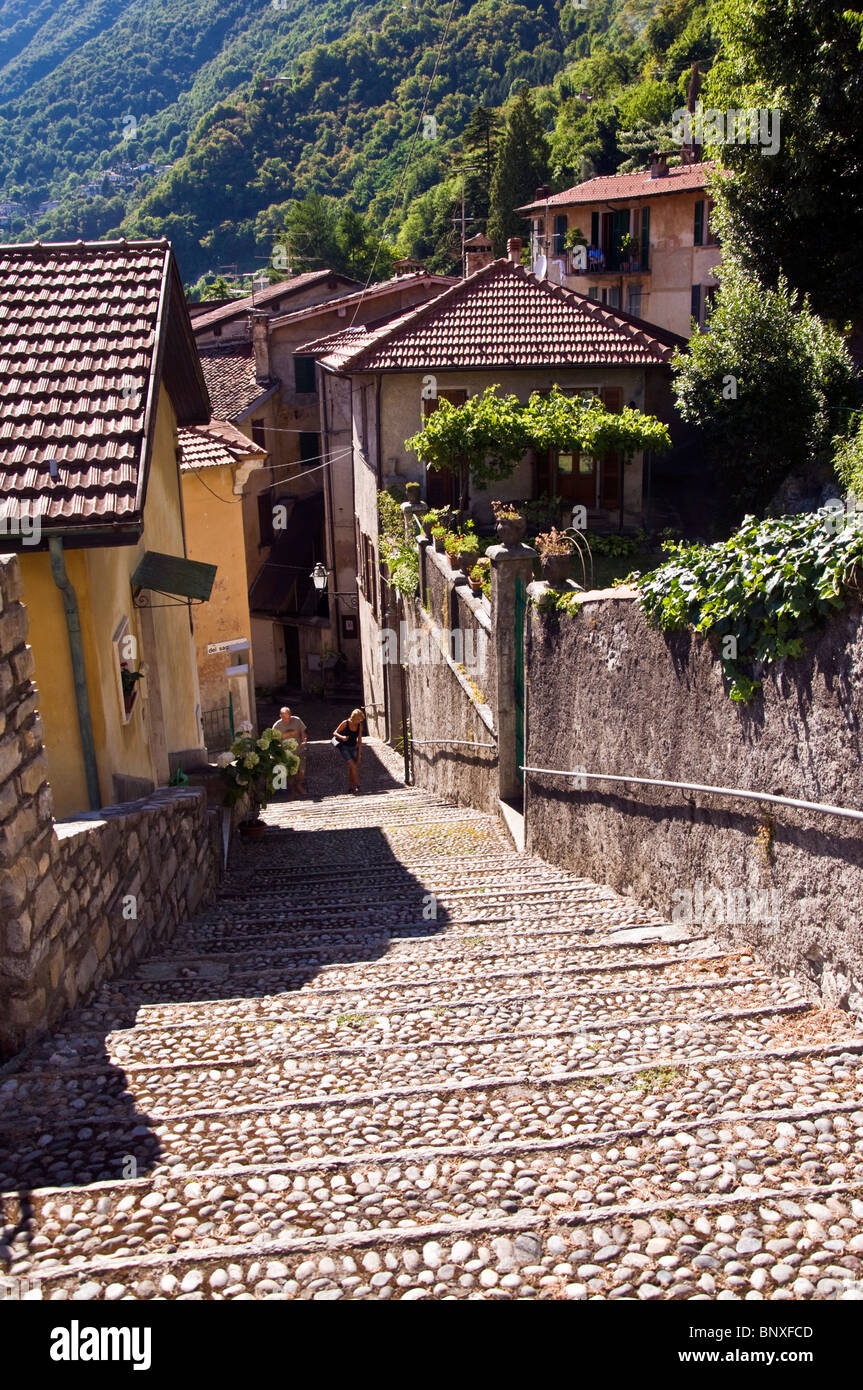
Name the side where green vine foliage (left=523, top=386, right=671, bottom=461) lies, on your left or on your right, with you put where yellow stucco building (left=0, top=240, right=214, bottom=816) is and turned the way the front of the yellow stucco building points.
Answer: on your left

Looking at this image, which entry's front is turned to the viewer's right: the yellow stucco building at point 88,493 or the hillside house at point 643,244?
the yellow stucco building

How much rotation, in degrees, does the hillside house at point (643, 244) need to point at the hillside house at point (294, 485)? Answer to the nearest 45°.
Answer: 0° — it already faces it

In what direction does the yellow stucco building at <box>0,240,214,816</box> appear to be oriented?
to the viewer's right

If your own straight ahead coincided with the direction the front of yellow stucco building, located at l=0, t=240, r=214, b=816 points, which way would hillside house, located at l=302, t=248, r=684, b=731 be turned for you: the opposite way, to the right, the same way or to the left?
to the right

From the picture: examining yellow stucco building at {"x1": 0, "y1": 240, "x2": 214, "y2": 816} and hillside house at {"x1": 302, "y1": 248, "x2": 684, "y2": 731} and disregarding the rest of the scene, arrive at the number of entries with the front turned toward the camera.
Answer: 1

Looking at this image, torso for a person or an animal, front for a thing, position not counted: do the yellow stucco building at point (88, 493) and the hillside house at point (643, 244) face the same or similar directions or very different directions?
very different directions
